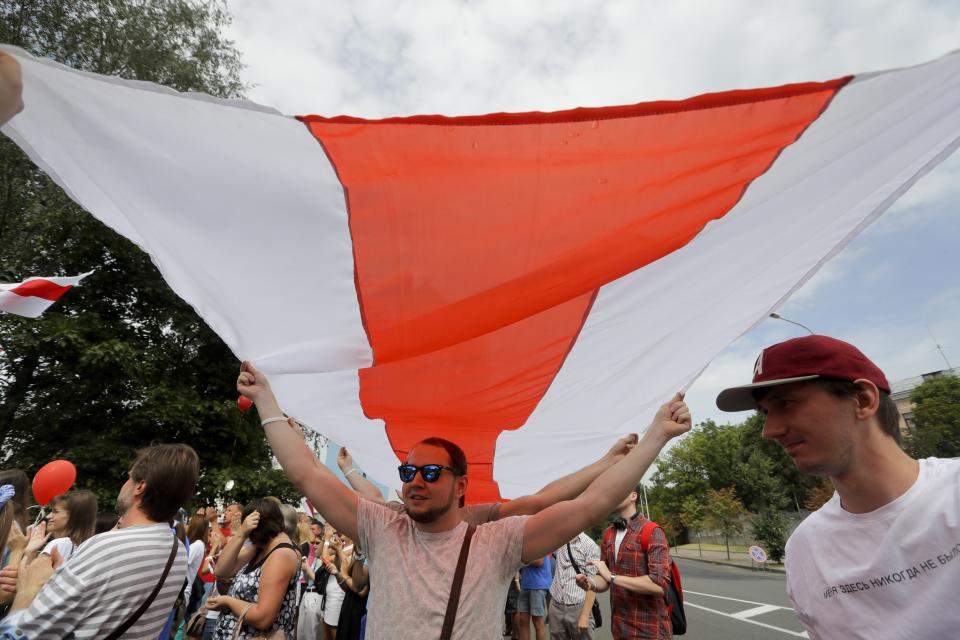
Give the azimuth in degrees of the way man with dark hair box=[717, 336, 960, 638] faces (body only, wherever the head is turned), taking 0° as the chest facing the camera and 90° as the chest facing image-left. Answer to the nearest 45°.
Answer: approximately 45°

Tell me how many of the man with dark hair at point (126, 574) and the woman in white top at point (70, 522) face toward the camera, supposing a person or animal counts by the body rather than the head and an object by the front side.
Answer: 0

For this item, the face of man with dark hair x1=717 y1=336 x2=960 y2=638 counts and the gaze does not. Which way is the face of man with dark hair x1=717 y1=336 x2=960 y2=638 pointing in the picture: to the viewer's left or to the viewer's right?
to the viewer's left

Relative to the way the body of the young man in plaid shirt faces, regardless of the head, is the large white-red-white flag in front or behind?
in front

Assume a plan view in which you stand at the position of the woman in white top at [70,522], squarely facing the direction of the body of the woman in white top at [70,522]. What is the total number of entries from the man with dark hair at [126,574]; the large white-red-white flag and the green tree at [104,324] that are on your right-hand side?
1

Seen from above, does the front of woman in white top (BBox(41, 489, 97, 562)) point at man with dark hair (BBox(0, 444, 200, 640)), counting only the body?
no

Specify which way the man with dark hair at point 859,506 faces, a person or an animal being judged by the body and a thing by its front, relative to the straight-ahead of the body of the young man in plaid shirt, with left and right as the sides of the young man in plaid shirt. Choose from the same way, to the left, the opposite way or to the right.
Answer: the same way

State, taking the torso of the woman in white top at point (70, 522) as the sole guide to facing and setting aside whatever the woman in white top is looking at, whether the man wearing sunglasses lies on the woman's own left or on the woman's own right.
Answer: on the woman's own left

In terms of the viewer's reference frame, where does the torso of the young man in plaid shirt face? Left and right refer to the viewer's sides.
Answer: facing the viewer and to the left of the viewer
